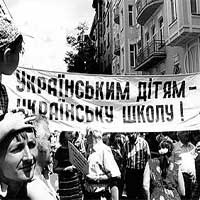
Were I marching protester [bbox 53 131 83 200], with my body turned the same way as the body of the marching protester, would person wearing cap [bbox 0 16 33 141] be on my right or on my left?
on my right

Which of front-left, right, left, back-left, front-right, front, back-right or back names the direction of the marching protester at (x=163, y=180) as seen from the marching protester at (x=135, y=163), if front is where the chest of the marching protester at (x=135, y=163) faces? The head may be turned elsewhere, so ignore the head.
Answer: front-left

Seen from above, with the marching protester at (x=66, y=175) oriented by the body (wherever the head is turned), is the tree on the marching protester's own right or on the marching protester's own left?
on the marching protester's own left
